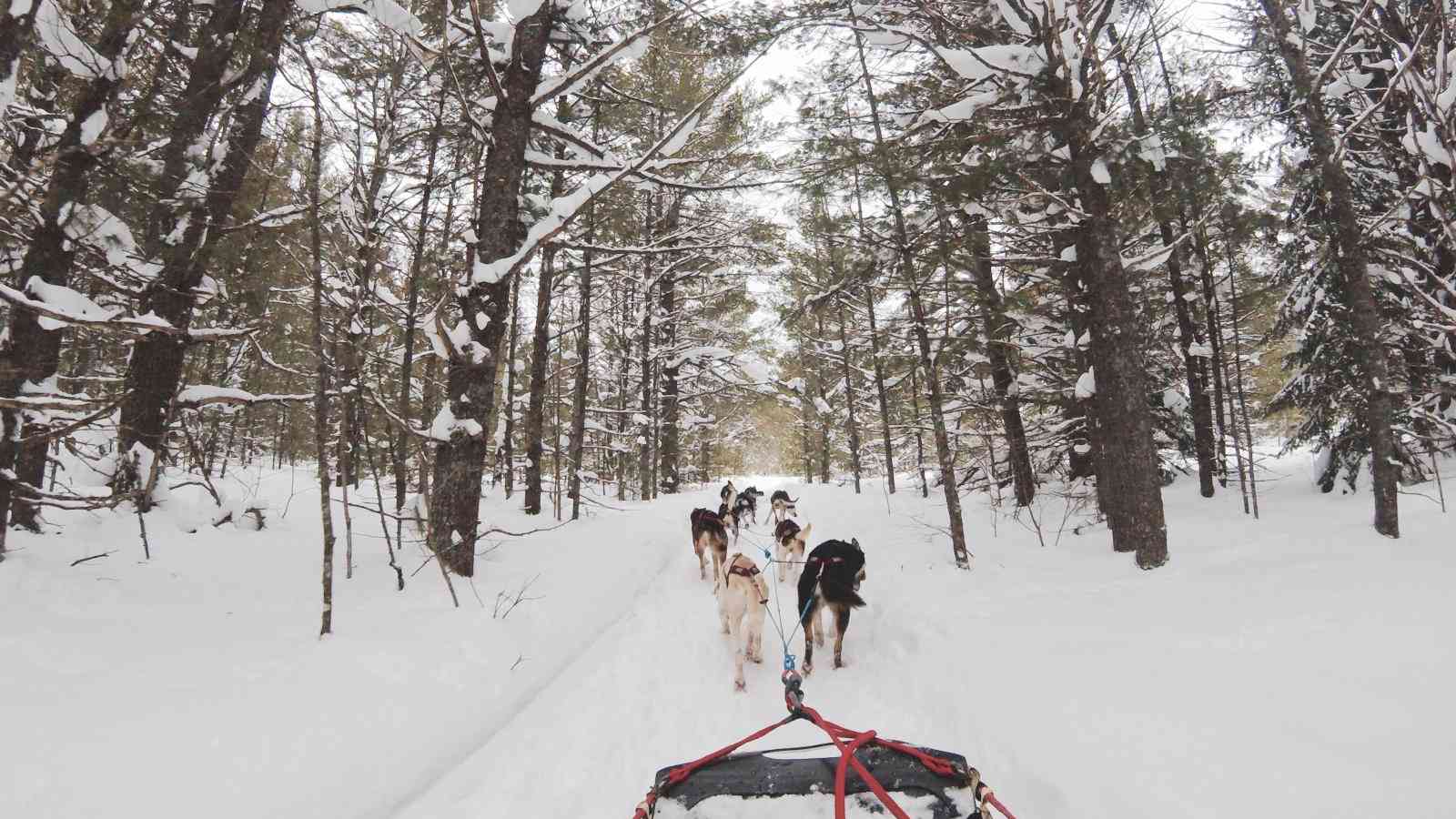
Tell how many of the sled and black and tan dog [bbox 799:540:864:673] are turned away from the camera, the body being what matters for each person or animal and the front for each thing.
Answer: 2

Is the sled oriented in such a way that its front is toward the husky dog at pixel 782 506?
yes

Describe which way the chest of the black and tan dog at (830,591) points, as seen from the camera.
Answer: away from the camera

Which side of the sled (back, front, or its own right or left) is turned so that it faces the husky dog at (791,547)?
front

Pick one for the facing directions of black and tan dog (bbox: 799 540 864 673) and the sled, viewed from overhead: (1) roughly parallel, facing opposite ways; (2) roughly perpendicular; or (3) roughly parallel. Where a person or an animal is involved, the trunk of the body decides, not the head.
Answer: roughly parallel

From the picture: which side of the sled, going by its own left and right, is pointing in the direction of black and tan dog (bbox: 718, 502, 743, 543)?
front

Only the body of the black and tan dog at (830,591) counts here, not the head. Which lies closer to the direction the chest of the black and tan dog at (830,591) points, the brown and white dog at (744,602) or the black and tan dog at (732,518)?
the black and tan dog

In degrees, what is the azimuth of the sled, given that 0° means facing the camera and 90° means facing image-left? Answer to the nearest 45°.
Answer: approximately 180°

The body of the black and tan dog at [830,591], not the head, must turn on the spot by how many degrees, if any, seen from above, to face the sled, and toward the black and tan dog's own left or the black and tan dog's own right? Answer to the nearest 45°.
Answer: approximately 180°

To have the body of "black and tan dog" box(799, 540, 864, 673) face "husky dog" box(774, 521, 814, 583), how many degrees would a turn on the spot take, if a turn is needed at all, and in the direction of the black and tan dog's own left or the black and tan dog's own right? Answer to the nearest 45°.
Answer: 0° — it already faces it

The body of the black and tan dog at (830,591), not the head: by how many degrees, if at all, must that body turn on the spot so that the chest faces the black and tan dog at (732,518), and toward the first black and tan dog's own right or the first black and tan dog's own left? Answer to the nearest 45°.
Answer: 0° — it already faces it

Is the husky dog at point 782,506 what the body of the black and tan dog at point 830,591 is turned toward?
yes
